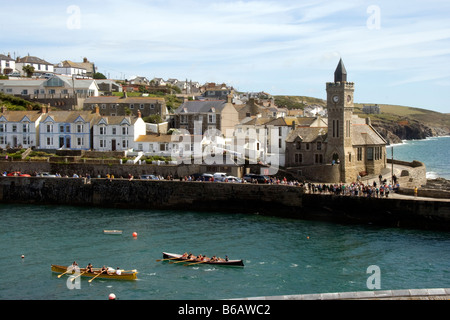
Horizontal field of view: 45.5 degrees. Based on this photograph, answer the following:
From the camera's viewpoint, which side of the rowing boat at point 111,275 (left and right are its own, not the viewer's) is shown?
left

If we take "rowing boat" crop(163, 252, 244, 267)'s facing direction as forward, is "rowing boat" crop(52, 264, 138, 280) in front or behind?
in front

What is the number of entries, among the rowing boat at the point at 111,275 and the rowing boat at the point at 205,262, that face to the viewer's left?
2

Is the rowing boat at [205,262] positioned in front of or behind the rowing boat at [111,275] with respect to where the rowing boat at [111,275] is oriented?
behind

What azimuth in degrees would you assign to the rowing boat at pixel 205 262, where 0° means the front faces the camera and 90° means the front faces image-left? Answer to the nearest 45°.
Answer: approximately 90°
